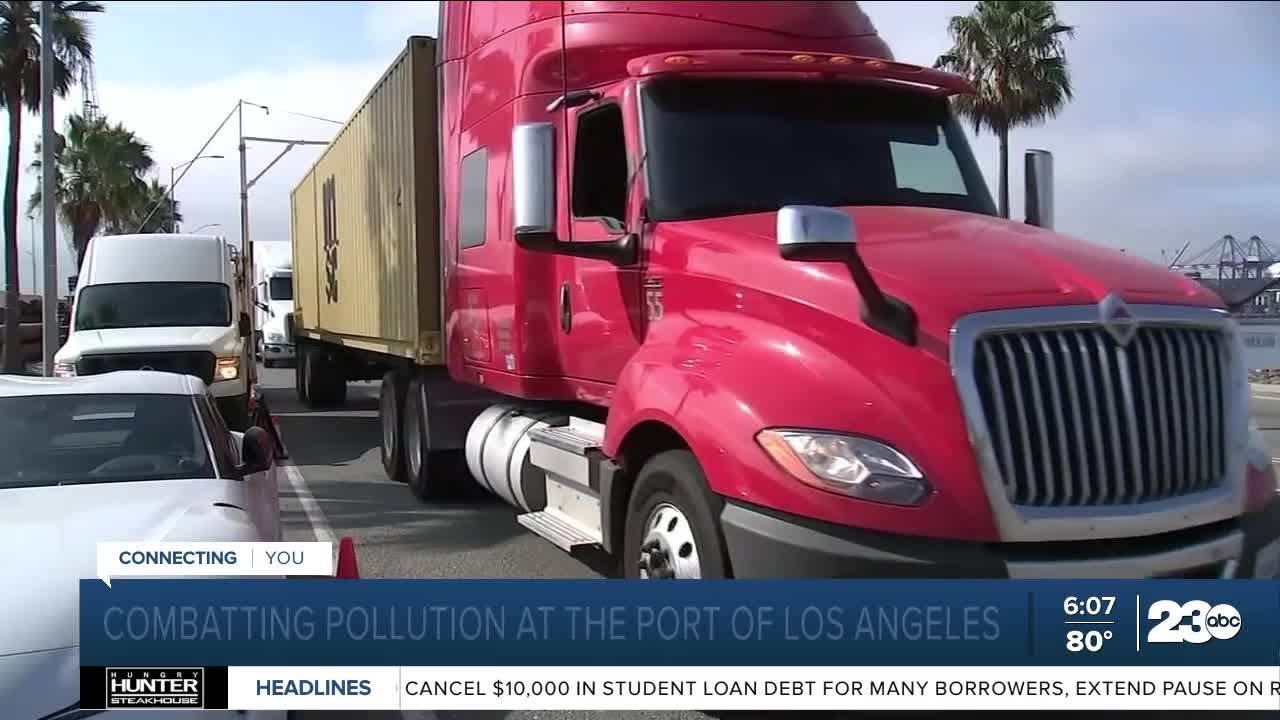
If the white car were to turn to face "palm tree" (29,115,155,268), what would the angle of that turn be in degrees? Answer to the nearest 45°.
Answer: approximately 180°

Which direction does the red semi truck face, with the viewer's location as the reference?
facing the viewer and to the right of the viewer

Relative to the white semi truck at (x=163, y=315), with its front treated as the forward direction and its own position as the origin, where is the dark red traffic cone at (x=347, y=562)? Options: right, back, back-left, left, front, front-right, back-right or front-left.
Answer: front

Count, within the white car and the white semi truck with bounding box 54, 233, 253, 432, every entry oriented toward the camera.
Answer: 2

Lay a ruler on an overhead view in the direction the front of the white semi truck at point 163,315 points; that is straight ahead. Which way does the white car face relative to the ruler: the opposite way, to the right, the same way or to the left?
the same way

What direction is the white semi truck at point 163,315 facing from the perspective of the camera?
toward the camera

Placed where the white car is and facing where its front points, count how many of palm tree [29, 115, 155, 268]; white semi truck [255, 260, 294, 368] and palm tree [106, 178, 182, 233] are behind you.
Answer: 3

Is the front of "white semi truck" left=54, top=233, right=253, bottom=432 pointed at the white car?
yes

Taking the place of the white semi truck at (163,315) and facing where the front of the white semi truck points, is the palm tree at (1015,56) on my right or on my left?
on my left

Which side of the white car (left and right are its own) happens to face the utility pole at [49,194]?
back

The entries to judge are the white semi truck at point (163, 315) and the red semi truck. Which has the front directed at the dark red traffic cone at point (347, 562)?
the white semi truck

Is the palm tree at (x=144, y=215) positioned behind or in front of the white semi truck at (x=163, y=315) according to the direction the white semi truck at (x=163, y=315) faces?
behind

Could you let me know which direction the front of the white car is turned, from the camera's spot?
facing the viewer
